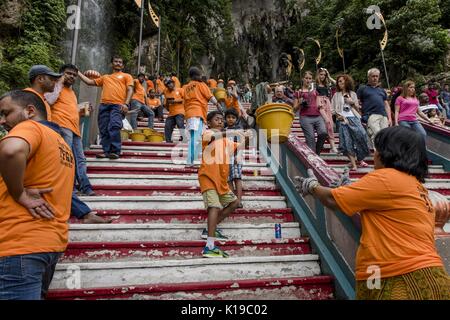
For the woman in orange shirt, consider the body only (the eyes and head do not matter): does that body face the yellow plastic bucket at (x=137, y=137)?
yes

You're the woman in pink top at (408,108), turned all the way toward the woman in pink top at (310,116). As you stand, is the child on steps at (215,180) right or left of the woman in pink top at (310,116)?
left

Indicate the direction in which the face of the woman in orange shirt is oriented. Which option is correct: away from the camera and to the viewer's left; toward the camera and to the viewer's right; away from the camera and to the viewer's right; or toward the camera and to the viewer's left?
away from the camera and to the viewer's left

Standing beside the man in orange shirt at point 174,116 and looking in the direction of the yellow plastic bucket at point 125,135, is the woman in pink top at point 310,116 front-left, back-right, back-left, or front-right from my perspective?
back-left

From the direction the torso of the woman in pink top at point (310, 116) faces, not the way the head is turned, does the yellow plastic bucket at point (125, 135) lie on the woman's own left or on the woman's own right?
on the woman's own right

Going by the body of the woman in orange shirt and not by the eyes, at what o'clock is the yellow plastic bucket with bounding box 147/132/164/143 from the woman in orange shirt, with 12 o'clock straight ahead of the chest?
The yellow plastic bucket is roughly at 12 o'clock from the woman in orange shirt.

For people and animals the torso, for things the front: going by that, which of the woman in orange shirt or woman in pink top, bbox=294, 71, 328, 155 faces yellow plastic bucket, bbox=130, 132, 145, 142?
the woman in orange shirt

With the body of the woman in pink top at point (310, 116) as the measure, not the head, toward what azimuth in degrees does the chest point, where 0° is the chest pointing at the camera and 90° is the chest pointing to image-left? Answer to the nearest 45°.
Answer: approximately 0°

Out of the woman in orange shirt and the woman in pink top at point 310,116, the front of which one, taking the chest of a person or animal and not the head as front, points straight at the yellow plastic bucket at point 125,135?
the woman in orange shirt

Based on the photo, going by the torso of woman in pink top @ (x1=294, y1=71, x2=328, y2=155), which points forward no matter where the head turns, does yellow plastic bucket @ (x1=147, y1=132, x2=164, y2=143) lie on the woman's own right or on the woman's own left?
on the woman's own right

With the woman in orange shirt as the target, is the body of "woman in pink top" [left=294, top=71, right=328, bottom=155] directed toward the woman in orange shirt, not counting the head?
yes

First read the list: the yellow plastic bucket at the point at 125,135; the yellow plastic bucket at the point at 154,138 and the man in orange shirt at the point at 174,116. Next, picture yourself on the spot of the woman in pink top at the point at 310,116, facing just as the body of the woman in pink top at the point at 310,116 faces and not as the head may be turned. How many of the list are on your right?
3

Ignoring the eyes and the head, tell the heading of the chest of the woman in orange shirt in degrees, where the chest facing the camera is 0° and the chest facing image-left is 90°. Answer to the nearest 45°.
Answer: approximately 135°
